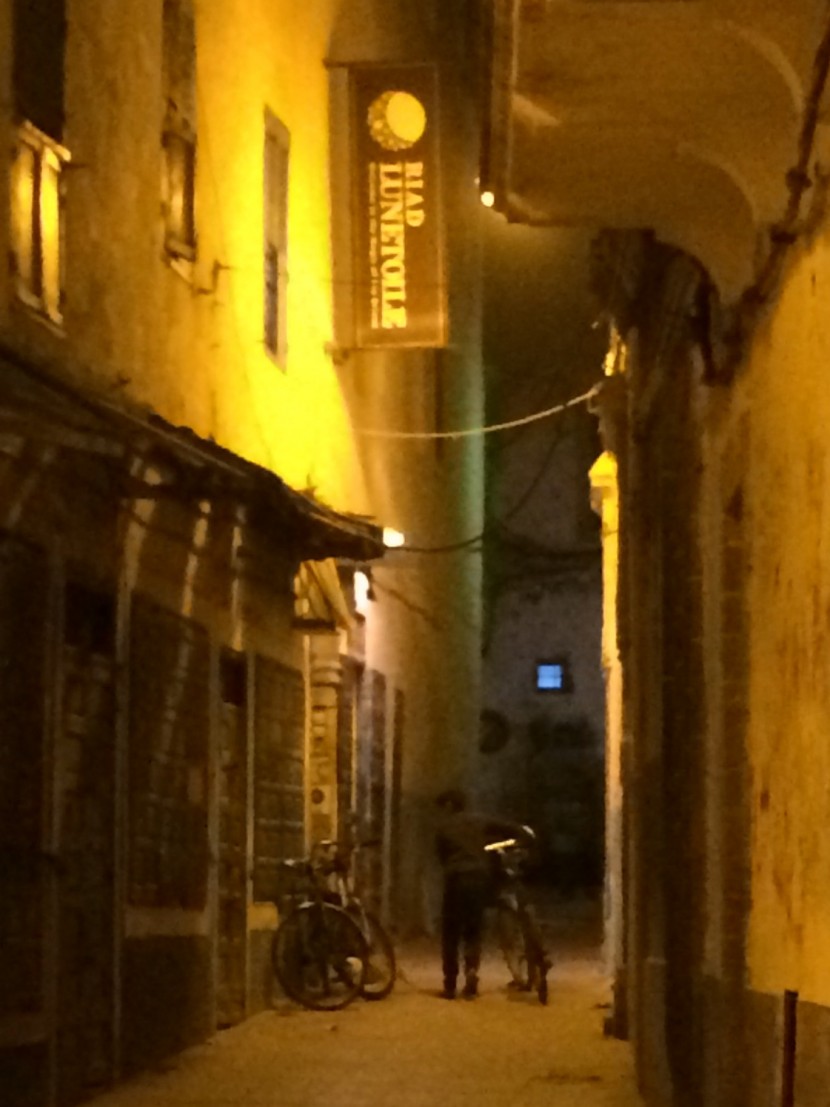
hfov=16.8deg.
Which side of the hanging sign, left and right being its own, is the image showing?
front

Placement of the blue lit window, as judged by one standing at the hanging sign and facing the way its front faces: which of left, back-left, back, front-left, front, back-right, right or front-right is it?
back
